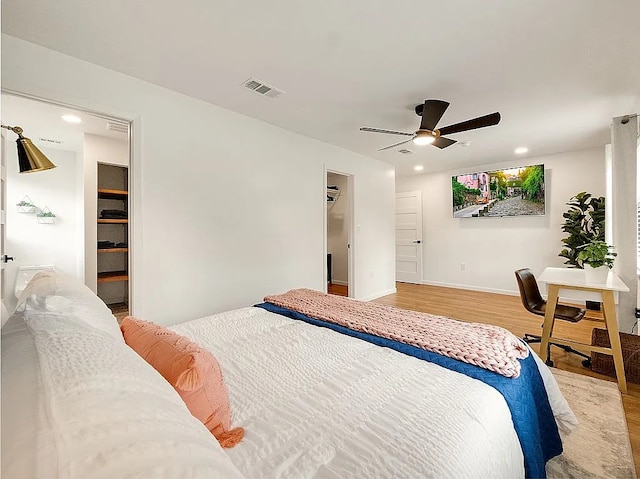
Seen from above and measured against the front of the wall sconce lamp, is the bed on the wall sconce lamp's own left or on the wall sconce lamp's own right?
on the wall sconce lamp's own right

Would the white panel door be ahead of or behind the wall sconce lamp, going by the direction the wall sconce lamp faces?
ahead

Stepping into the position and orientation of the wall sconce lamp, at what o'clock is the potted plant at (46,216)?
The potted plant is roughly at 9 o'clock from the wall sconce lamp.

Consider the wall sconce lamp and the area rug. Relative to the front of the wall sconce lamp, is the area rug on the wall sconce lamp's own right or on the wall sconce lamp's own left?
on the wall sconce lamp's own right

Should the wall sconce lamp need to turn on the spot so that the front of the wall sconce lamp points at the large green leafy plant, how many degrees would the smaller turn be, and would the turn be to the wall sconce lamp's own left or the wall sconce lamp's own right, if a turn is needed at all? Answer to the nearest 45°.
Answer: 0° — it already faces it

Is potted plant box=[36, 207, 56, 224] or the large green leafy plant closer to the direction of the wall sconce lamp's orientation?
the large green leafy plant

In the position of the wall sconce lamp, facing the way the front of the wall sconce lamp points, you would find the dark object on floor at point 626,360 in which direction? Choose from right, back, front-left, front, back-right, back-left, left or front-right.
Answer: front-right

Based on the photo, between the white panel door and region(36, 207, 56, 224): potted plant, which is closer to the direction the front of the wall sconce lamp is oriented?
the white panel door

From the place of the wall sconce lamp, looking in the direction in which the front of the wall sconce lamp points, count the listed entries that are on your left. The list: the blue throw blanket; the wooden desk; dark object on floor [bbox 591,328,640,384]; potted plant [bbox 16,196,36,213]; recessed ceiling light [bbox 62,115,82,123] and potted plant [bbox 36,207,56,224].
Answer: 3

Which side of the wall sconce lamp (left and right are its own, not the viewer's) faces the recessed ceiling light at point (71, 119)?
left

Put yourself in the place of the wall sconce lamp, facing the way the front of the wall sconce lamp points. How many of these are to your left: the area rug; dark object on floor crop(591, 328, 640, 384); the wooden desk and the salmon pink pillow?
0

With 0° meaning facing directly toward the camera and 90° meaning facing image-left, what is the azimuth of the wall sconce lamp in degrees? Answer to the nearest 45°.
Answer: approximately 270°

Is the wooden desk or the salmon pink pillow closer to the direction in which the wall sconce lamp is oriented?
the wooden desk

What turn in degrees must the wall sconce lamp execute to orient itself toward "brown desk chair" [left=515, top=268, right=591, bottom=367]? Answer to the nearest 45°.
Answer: approximately 45° to its right

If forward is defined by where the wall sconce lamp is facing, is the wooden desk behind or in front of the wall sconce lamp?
in front
